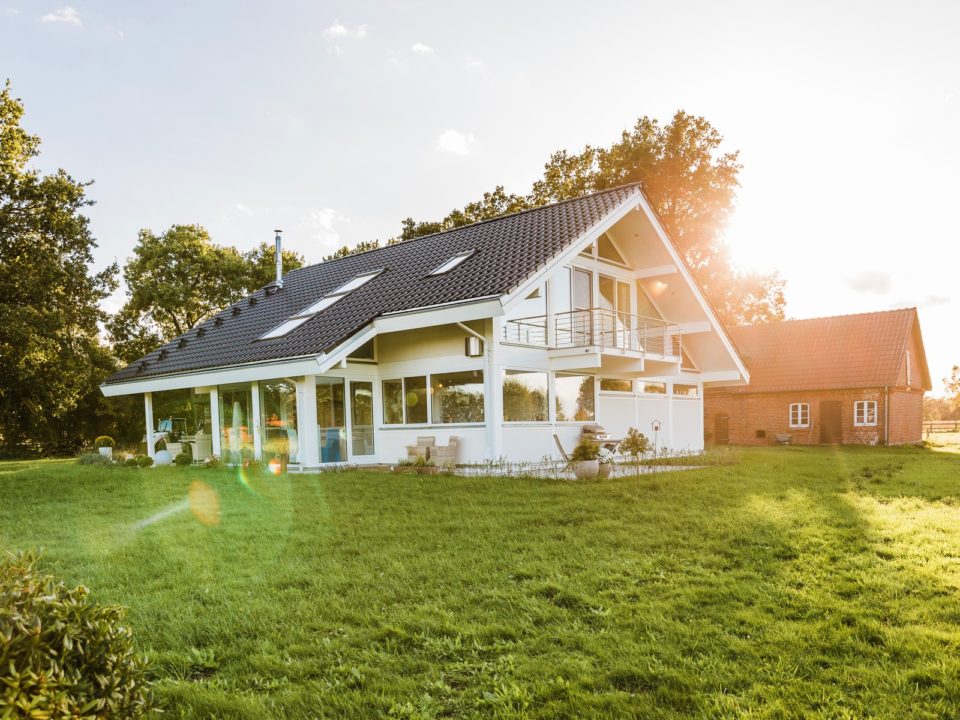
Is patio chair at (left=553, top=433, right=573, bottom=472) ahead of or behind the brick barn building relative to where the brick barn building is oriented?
ahead

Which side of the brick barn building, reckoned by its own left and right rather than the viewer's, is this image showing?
front

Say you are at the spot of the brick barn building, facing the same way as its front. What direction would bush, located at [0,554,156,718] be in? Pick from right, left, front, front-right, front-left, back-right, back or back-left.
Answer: front
